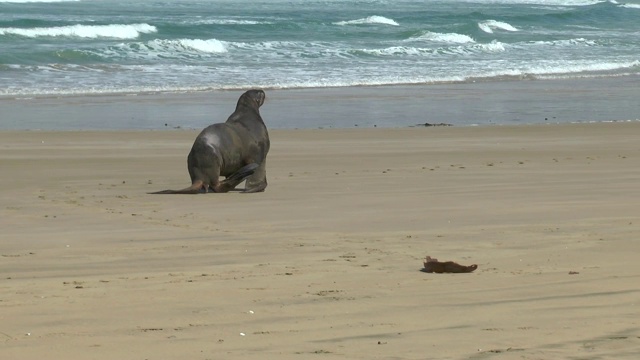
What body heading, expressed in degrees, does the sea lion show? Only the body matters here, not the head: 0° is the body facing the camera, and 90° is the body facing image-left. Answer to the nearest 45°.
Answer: approximately 225°

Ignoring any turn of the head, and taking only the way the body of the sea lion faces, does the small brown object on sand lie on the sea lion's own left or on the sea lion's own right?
on the sea lion's own right
